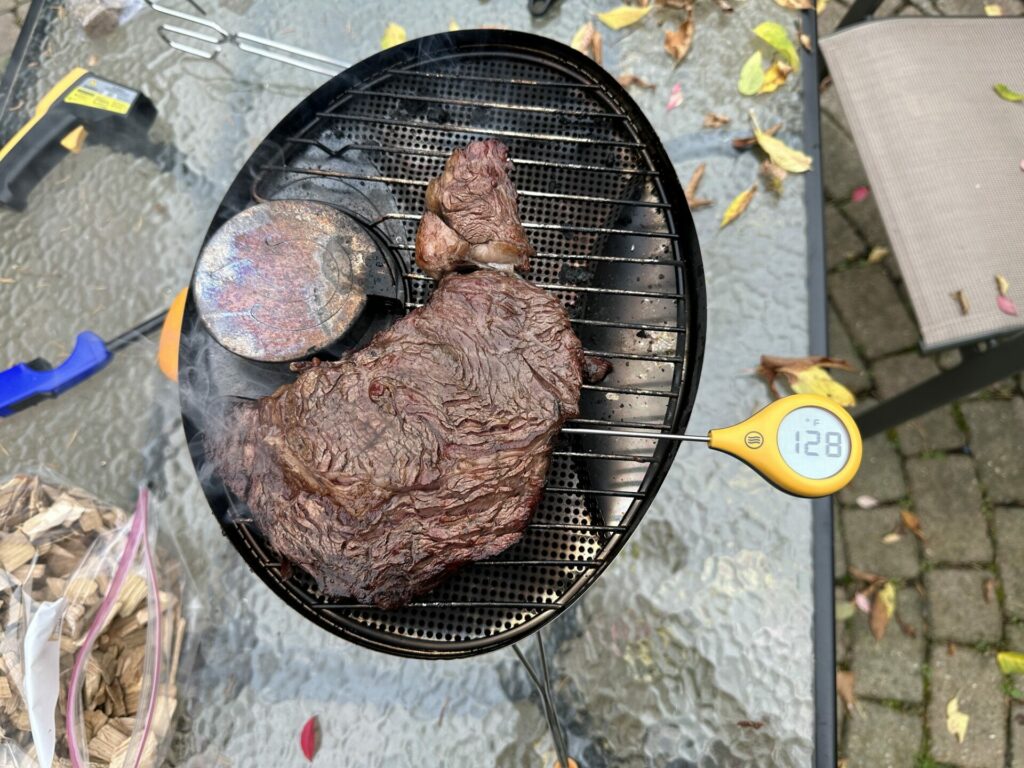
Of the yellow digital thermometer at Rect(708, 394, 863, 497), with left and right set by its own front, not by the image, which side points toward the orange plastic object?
right

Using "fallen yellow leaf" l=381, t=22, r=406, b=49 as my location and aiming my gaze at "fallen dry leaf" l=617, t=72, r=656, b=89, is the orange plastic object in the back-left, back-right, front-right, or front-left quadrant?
back-right

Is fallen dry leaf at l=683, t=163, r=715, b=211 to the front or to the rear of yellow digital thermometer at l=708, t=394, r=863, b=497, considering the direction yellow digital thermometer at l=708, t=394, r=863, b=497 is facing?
to the rear

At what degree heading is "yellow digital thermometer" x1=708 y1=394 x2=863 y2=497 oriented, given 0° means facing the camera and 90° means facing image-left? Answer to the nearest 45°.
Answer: approximately 0°

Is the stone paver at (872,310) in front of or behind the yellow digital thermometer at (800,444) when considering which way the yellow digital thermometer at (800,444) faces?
behind
